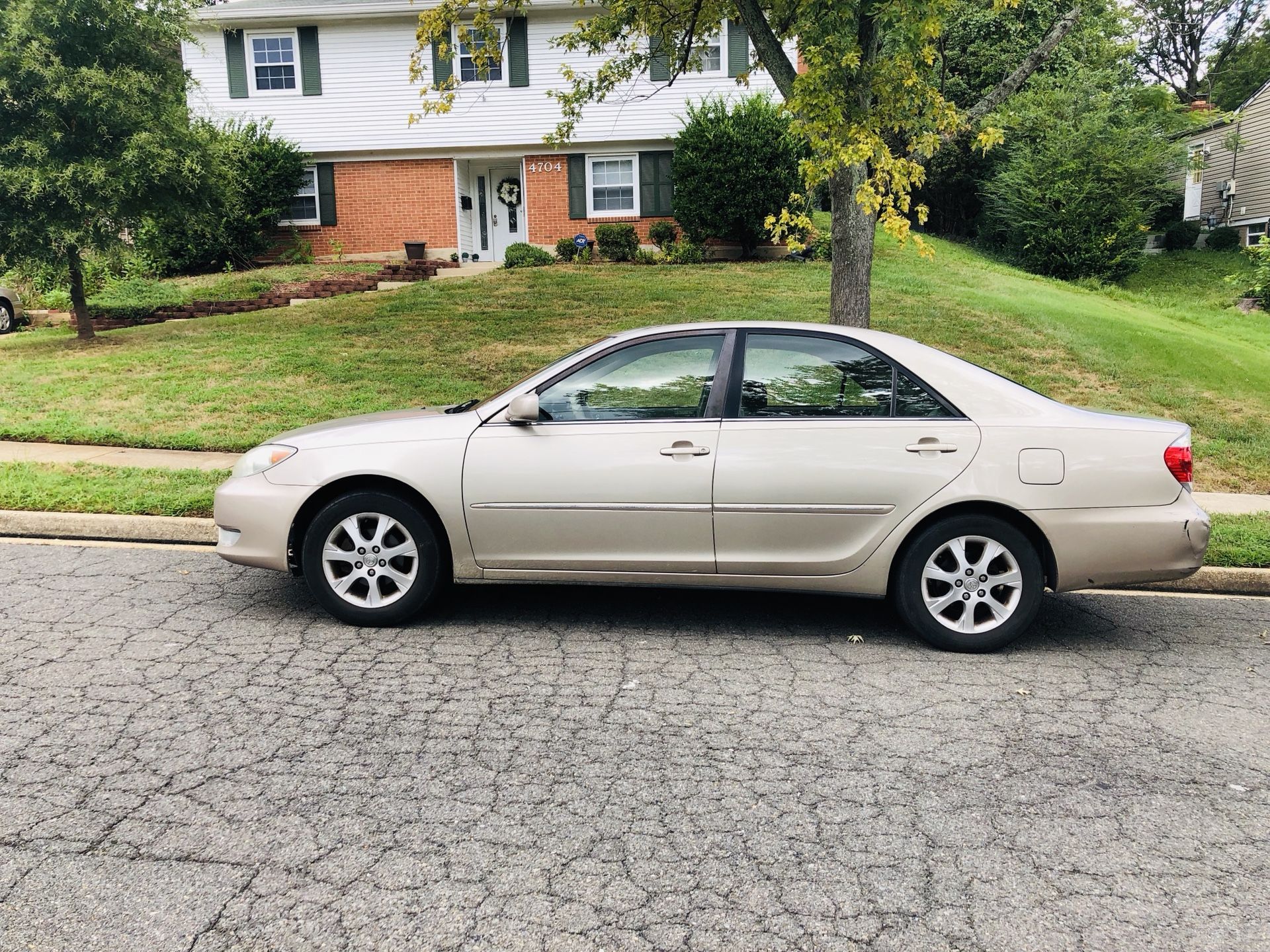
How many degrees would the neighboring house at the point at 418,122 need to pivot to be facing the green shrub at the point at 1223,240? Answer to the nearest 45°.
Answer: approximately 90° to its left

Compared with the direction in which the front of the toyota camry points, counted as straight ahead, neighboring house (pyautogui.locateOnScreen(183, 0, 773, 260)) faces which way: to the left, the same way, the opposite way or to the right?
to the left

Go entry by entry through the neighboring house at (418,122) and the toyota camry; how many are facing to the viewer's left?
1

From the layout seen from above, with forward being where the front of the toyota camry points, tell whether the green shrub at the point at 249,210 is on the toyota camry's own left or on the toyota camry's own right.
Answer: on the toyota camry's own right

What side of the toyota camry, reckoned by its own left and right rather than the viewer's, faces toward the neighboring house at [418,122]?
right

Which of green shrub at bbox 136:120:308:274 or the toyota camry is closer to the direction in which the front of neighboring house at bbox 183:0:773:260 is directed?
the toyota camry

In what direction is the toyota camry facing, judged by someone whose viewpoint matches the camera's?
facing to the left of the viewer

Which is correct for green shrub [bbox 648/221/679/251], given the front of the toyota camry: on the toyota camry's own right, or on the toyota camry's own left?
on the toyota camry's own right

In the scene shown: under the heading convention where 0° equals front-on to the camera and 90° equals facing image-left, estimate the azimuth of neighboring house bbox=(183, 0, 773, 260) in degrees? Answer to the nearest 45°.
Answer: approximately 0°

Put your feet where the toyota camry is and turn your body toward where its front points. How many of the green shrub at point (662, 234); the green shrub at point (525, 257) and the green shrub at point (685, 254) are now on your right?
3

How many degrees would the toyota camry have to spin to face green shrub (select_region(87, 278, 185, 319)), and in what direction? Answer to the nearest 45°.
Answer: approximately 45° to its right

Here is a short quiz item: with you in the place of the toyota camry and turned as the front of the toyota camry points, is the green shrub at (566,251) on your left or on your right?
on your right

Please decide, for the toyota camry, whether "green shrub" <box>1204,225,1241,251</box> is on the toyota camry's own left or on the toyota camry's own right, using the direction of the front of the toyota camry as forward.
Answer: on the toyota camry's own right
